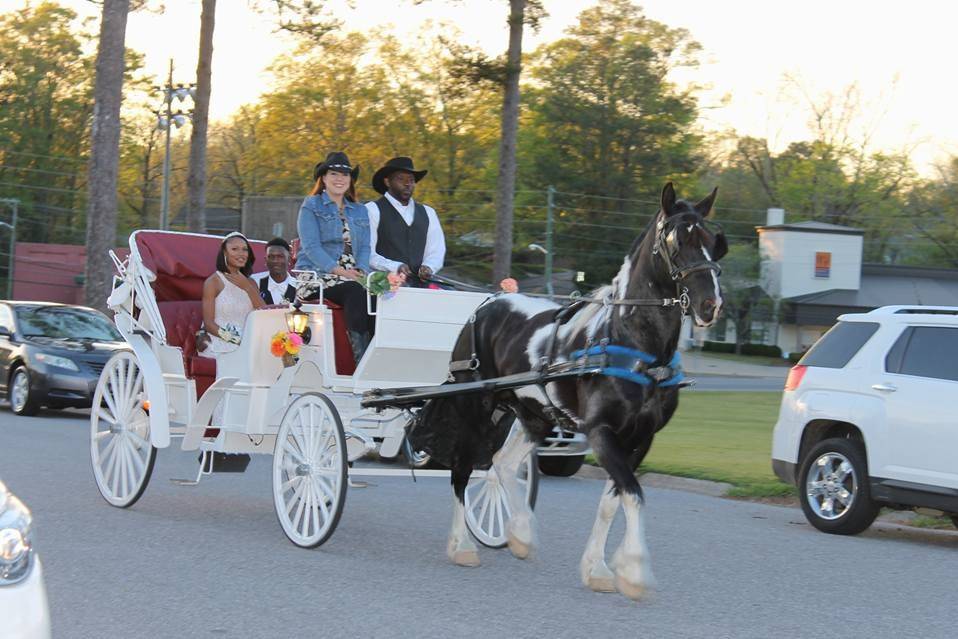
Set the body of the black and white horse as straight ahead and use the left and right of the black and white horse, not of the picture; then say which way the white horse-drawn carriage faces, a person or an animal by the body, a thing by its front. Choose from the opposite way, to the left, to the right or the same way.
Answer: the same way

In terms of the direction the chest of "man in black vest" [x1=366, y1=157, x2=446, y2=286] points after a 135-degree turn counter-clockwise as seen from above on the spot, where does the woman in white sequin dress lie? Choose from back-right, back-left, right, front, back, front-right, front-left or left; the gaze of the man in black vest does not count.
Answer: front-left

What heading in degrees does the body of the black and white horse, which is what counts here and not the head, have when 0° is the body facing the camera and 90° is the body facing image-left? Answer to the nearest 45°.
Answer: approximately 315°

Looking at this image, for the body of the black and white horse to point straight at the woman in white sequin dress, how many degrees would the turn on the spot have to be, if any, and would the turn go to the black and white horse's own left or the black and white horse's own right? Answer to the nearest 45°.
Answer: approximately 180°

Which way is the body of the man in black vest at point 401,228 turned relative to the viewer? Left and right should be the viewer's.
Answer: facing the viewer and to the right of the viewer

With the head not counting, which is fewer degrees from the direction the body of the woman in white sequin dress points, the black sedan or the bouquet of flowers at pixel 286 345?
the bouquet of flowers

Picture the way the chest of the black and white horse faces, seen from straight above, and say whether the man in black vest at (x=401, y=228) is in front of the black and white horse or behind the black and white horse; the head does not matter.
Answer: behind

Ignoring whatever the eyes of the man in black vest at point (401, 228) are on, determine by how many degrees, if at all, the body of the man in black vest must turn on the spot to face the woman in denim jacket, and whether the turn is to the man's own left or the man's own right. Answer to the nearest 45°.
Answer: approximately 90° to the man's own right

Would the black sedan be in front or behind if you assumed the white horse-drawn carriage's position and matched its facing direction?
behind

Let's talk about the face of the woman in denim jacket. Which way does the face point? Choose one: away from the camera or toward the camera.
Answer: toward the camera

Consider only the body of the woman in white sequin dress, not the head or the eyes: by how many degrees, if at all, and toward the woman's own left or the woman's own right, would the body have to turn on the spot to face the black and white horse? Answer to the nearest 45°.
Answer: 0° — they already face it

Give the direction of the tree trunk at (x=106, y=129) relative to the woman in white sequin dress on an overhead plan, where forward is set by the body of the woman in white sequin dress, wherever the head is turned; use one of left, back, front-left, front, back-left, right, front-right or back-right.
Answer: back-left

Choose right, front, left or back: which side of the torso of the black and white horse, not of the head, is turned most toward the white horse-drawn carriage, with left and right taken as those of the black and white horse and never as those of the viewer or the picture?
back

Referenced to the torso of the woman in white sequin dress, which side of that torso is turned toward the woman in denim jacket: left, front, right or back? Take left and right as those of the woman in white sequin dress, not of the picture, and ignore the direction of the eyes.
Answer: front

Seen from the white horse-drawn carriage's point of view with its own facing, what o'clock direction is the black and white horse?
The black and white horse is roughly at 12 o'clock from the white horse-drawn carriage.
